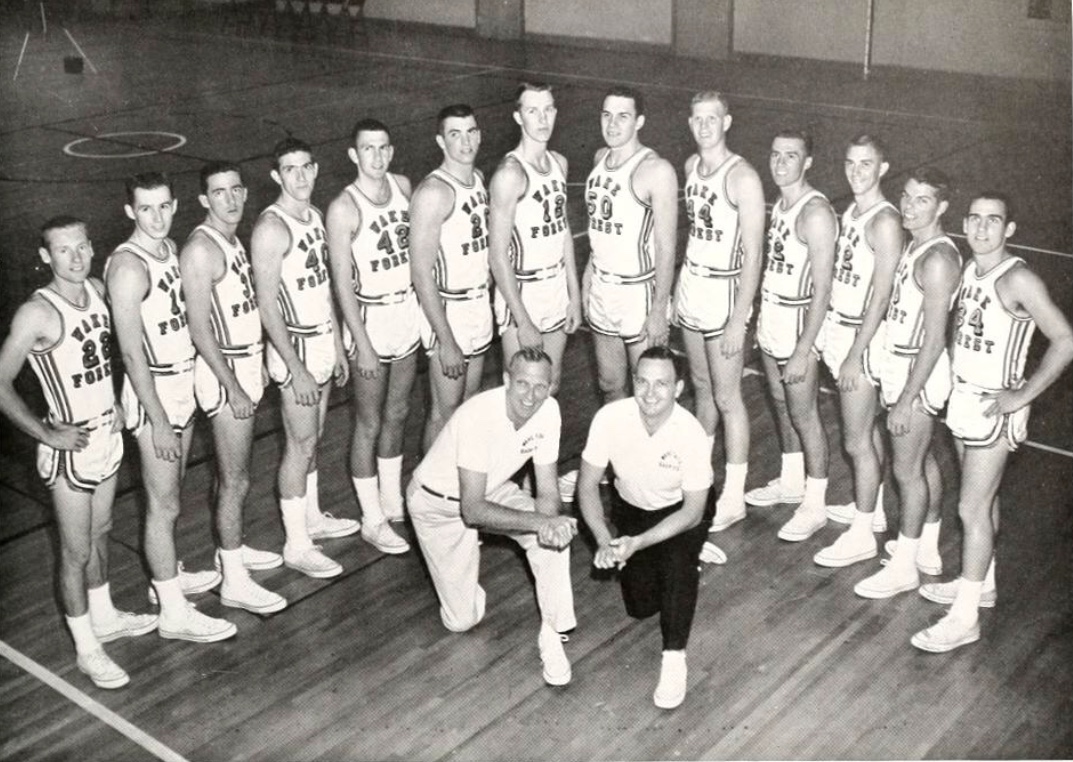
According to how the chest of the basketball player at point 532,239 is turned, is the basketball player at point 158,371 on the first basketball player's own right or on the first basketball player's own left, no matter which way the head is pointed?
on the first basketball player's own right

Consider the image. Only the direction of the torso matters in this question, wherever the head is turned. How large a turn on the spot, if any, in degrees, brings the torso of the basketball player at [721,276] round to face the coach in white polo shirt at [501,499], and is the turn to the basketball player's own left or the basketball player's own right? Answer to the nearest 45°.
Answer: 0° — they already face them

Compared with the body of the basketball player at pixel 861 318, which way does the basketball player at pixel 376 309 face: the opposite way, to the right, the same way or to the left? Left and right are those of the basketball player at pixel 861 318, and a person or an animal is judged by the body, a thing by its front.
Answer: to the left

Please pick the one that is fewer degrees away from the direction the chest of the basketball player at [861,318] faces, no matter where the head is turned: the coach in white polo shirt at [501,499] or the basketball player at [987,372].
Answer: the coach in white polo shirt

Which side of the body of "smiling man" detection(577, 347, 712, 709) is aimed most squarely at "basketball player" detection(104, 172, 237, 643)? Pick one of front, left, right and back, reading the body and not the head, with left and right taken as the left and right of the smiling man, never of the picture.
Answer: right

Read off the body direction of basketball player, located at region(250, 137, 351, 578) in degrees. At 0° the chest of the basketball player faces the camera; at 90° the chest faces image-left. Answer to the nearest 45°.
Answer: approximately 315°

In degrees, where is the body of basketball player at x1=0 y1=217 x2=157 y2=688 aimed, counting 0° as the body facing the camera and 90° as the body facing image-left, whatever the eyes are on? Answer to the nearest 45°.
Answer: approximately 315°
